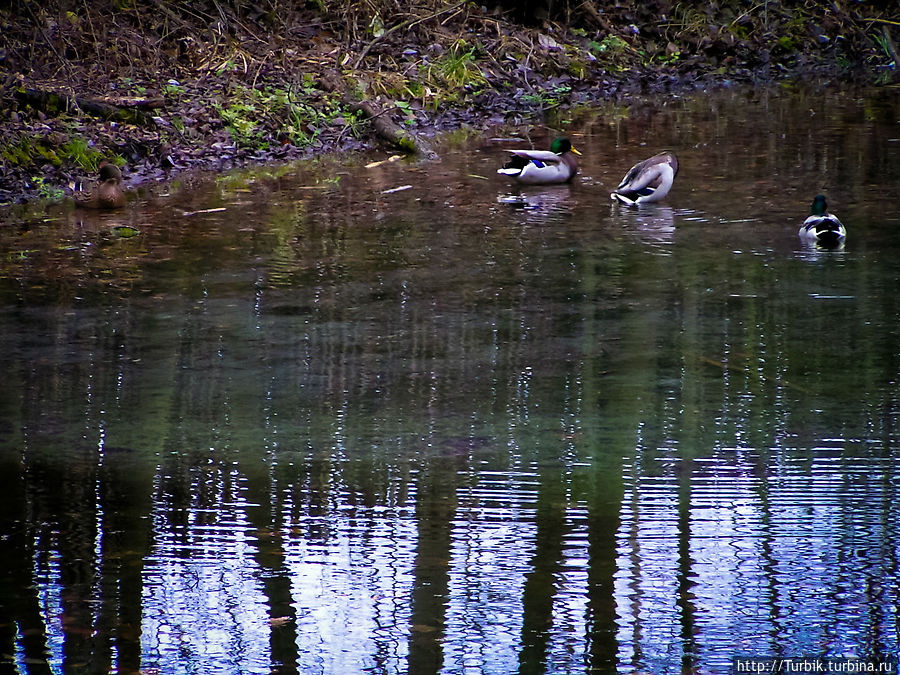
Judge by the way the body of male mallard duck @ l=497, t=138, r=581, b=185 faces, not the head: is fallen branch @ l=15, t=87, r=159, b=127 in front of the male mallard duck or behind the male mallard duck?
behind

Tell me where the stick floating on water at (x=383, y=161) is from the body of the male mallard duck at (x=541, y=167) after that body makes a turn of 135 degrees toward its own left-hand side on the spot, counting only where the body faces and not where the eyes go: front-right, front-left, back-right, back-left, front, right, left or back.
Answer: front

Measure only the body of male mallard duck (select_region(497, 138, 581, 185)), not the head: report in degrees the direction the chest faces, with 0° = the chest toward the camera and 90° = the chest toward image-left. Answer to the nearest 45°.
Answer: approximately 270°

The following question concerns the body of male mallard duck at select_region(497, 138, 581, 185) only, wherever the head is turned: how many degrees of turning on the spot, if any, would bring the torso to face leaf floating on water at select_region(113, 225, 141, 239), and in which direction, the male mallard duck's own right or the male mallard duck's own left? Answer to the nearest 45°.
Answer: approximately 135° to the male mallard duck's own right

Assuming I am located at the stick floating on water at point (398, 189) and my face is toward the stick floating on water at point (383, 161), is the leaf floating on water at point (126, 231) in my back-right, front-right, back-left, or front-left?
back-left

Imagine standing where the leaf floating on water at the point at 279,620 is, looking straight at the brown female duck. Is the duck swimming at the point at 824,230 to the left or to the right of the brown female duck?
right

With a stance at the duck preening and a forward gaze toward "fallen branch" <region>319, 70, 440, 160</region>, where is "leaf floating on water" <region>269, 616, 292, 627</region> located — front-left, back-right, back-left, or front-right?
back-left

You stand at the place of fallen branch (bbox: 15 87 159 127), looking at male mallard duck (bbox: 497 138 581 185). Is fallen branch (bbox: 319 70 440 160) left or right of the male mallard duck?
left

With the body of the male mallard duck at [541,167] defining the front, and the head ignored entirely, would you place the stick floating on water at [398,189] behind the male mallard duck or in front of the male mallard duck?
behind

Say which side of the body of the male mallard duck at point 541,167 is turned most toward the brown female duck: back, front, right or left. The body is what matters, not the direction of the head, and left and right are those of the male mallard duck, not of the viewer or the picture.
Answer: back
